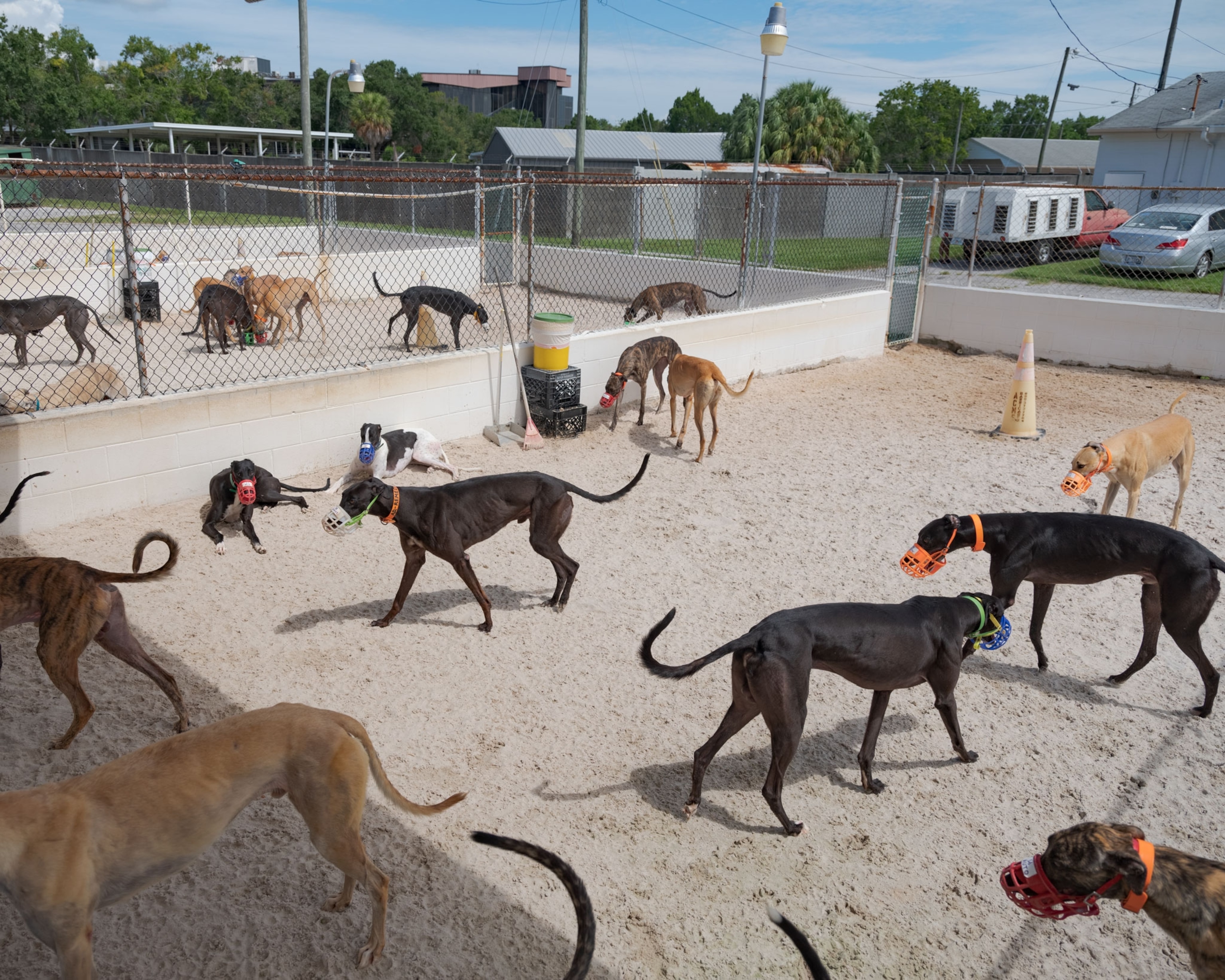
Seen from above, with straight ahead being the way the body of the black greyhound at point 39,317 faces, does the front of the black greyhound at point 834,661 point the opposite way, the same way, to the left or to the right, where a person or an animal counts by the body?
the opposite way

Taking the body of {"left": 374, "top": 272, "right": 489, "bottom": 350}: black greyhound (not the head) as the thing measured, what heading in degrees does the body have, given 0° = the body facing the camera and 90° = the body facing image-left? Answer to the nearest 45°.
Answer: approximately 270°

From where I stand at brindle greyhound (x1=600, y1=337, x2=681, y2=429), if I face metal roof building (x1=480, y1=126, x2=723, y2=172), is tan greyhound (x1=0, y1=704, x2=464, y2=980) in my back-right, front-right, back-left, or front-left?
back-left

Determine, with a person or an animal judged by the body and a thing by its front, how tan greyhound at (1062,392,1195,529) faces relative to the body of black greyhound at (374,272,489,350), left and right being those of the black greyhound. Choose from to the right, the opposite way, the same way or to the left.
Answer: the opposite way

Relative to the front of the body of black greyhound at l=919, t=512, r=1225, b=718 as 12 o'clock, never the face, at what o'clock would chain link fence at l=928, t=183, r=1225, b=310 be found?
The chain link fence is roughly at 3 o'clock from the black greyhound.

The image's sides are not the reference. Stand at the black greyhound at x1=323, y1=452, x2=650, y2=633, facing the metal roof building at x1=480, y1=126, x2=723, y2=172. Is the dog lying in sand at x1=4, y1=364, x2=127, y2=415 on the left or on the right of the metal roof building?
left

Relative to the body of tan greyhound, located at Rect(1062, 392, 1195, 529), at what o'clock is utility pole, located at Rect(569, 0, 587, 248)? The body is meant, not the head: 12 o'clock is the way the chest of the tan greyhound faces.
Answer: The utility pole is roughly at 3 o'clock from the tan greyhound.

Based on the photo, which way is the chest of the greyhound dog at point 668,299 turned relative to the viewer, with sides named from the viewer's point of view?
facing to the left of the viewer

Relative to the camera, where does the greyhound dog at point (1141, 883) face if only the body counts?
to the viewer's left

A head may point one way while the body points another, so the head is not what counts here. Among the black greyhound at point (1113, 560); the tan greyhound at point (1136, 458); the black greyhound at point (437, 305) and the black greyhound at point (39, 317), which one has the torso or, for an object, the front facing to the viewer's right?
the black greyhound at point (437, 305)

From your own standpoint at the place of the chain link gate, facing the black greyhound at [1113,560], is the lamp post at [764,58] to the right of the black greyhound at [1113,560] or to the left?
right

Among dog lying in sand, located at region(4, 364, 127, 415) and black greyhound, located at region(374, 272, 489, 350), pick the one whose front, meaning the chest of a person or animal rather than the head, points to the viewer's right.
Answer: the black greyhound

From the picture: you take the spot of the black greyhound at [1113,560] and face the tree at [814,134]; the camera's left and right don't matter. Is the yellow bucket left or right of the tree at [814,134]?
left

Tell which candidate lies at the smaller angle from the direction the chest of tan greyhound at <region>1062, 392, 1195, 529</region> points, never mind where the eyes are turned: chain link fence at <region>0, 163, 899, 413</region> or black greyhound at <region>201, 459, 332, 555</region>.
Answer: the black greyhound
